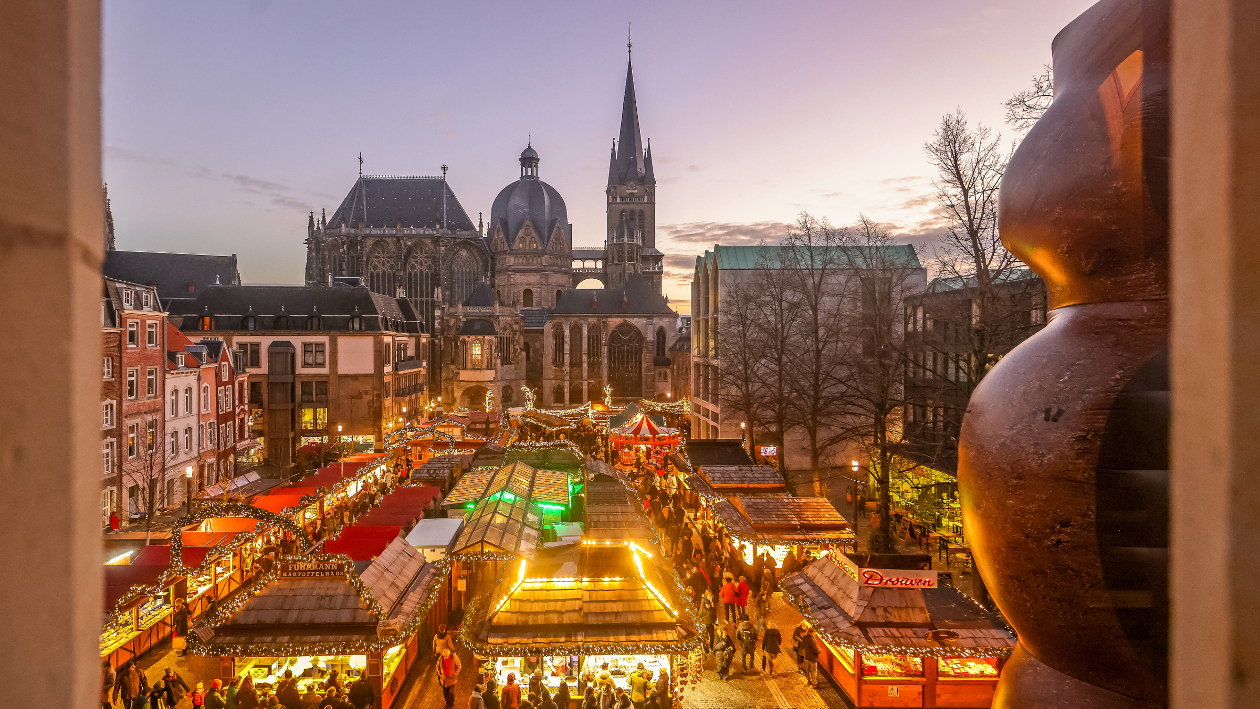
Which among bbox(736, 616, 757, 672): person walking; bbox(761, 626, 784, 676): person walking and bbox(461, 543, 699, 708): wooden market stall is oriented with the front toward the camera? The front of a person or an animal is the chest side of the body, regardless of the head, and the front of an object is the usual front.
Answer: the wooden market stall

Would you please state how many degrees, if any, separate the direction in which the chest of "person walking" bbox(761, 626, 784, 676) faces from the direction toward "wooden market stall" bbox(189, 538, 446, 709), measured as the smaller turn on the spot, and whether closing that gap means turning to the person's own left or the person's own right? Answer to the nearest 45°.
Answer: approximately 135° to the person's own left

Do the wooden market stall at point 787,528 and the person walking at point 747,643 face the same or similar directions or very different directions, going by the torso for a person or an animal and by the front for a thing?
very different directions

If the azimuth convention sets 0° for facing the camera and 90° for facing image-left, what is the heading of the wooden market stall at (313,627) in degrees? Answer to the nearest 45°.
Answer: approximately 0°

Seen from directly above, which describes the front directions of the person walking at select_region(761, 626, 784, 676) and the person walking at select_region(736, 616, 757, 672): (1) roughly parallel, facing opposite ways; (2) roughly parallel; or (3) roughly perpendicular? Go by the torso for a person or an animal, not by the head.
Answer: roughly parallel

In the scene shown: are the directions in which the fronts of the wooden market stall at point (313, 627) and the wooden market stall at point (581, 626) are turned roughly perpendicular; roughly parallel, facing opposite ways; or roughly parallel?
roughly parallel

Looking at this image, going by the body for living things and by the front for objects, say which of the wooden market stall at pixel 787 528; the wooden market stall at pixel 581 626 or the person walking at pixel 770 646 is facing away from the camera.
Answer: the person walking

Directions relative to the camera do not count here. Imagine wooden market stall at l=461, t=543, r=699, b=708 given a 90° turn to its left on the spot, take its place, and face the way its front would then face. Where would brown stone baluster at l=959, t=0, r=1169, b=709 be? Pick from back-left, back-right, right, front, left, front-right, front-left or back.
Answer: right

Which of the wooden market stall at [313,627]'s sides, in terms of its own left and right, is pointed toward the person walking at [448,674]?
left

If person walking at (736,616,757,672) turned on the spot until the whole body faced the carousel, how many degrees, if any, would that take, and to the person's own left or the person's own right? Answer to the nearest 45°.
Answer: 0° — they already face it

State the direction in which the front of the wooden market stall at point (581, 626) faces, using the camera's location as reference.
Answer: facing the viewer

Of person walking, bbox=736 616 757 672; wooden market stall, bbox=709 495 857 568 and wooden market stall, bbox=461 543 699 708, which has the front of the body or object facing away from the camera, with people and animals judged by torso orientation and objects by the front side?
the person walking

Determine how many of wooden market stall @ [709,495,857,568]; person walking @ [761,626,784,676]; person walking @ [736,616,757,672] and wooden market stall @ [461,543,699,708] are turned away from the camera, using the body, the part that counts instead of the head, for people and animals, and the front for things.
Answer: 2

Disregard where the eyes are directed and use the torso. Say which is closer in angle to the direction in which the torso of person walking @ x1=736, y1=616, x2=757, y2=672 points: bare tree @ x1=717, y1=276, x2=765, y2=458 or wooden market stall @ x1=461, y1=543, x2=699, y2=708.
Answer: the bare tree
